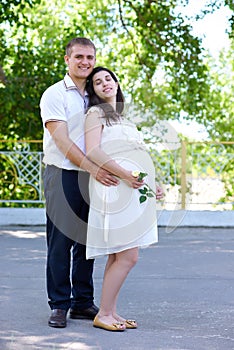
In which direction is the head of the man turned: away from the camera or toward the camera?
toward the camera

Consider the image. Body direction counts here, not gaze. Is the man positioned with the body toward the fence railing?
no

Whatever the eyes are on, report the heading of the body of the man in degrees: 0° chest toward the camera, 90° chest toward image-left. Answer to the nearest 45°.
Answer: approximately 315°
